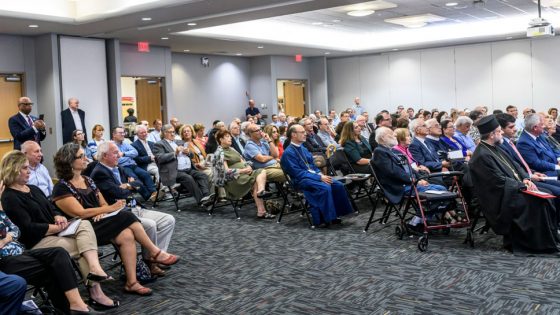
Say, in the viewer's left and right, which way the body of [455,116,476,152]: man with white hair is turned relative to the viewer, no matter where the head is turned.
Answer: facing to the right of the viewer

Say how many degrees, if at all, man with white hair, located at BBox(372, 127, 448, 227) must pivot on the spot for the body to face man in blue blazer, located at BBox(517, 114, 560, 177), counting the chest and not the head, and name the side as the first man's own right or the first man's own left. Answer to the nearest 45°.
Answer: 0° — they already face them

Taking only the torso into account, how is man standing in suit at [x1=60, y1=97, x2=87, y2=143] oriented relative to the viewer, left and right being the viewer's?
facing the viewer and to the right of the viewer

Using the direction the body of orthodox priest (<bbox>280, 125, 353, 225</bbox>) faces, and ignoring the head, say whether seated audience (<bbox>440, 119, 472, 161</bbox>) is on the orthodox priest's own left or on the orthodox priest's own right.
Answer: on the orthodox priest's own left

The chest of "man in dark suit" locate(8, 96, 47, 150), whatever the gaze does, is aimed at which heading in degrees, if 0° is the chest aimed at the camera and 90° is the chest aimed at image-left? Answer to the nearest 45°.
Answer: approximately 315°

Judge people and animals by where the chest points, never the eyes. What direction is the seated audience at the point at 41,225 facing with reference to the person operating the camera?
facing to the right of the viewer
